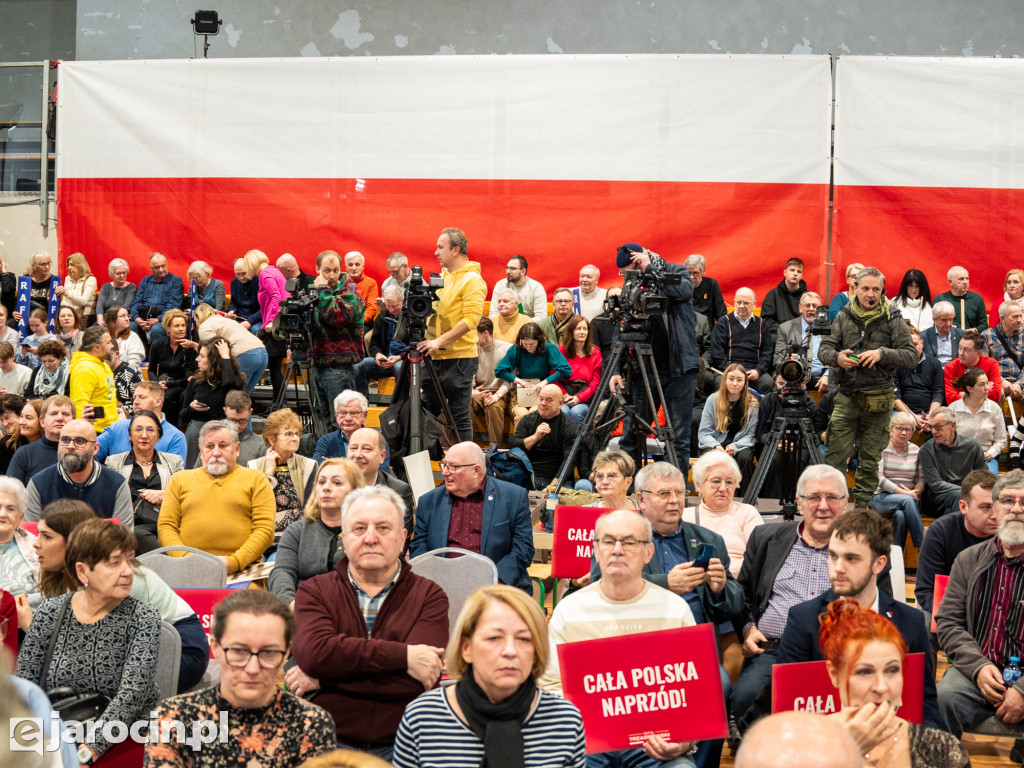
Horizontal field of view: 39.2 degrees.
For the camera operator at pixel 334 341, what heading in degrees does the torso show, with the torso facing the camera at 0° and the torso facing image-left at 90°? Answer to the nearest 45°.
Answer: approximately 45°

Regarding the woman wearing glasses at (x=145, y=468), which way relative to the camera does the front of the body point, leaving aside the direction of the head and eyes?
toward the camera

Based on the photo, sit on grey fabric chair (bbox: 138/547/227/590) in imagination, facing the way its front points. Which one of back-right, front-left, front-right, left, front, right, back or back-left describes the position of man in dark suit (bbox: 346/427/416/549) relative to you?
back-left

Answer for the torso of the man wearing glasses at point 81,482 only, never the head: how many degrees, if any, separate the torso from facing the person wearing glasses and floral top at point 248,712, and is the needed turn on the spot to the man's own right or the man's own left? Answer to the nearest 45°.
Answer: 0° — they already face them

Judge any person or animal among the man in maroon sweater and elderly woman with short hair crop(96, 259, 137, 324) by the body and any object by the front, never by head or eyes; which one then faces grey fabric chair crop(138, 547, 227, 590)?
the elderly woman with short hair

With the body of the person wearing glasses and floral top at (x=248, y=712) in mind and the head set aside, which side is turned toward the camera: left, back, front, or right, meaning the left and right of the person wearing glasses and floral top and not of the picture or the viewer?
front

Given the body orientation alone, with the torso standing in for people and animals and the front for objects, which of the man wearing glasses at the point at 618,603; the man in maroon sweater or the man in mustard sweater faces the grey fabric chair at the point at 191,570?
the man in mustard sweater

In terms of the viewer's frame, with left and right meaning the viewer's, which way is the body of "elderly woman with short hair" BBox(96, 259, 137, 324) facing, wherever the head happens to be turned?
facing the viewer

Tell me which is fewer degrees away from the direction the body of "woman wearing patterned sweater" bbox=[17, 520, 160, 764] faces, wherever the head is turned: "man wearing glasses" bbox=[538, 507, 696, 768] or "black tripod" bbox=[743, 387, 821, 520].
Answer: the man wearing glasses

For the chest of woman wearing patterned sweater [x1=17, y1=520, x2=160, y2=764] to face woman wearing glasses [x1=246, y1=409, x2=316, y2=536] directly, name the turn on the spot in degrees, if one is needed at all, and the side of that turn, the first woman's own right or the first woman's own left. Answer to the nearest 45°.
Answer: approximately 135° to the first woman's own left

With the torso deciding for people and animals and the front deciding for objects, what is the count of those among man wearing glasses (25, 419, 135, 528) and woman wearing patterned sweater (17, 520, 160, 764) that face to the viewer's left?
0

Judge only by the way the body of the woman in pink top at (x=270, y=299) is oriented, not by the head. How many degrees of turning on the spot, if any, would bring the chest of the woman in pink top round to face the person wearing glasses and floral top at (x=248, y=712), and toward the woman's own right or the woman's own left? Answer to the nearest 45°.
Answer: approximately 90° to the woman's own left

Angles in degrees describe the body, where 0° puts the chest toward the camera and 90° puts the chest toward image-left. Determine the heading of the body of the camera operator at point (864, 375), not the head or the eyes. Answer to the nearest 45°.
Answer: approximately 0°
